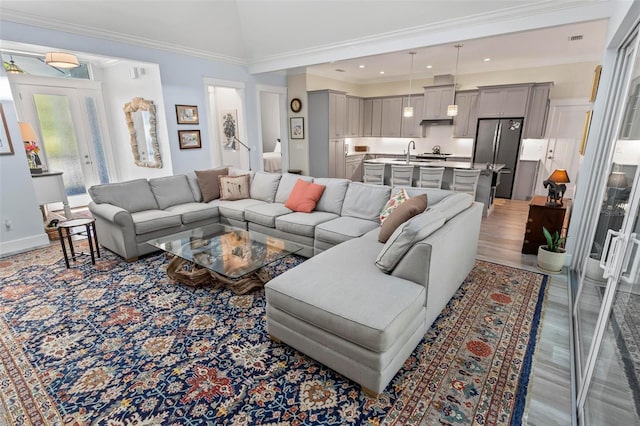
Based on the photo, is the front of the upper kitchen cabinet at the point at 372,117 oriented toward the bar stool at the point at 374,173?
yes

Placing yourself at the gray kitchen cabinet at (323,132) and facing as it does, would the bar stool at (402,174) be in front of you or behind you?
in front

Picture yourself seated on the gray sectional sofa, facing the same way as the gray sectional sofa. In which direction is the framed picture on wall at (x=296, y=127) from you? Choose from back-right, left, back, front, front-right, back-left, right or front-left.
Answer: back-right

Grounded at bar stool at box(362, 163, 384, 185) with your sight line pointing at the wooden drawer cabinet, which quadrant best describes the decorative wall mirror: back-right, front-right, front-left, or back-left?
back-right

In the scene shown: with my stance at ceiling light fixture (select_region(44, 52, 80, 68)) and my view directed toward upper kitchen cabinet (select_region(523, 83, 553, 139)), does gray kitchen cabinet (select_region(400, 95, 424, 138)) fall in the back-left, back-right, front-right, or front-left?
front-left

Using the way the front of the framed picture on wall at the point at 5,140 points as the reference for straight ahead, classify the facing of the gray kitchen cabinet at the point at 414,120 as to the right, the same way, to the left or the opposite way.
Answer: to the right

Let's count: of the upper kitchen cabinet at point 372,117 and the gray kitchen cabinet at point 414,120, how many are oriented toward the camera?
2

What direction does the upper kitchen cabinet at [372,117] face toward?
toward the camera

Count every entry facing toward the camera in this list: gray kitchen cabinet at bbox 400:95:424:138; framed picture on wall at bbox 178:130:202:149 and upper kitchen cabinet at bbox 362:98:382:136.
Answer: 3

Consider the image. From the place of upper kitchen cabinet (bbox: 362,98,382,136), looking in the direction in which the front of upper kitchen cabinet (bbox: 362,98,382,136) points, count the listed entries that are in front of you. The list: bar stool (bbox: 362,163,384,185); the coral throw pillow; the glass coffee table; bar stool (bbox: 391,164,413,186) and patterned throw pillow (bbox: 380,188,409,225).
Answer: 5

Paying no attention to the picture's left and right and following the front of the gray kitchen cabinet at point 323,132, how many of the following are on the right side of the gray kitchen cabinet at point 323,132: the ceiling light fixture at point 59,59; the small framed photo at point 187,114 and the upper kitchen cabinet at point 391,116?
2

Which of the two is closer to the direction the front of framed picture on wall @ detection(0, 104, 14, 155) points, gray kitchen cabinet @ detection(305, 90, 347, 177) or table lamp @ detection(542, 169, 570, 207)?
the table lamp

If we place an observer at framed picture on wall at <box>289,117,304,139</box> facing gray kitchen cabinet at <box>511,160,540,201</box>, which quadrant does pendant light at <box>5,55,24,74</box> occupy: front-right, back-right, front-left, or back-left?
back-right

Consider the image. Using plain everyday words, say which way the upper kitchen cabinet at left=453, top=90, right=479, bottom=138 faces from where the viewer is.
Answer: facing the viewer and to the left of the viewer

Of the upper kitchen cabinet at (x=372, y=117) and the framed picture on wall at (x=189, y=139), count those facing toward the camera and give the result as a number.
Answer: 2

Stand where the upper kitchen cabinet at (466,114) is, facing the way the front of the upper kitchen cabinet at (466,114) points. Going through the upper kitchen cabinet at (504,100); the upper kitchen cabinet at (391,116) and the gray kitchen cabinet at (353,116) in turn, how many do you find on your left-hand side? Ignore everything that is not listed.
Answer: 1

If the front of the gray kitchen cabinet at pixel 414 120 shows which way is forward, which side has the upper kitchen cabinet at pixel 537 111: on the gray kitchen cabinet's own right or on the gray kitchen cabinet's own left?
on the gray kitchen cabinet's own left

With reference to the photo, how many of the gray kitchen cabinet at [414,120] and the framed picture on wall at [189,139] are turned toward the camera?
2

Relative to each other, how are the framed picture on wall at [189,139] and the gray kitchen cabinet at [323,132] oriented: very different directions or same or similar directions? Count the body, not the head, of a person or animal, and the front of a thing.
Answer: same or similar directions
